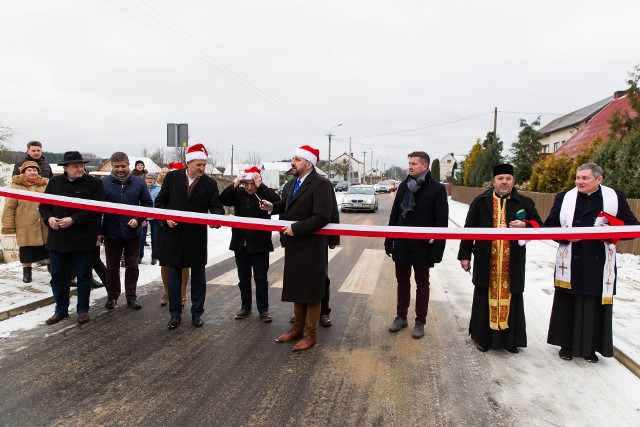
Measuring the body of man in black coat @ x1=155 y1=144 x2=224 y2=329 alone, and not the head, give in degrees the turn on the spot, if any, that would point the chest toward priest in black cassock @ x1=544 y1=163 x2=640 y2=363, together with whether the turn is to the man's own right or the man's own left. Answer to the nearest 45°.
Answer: approximately 45° to the man's own left

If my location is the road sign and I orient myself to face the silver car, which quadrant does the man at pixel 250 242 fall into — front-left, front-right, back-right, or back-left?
back-right

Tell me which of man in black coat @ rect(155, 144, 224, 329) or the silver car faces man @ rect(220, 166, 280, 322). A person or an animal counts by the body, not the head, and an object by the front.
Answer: the silver car

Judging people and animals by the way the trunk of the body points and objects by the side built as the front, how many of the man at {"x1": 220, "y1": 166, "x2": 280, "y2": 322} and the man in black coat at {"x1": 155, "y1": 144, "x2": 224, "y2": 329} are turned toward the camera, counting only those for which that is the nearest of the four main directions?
2

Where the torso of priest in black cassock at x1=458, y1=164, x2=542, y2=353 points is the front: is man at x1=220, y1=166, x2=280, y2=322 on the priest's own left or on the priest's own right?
on the priest's own right

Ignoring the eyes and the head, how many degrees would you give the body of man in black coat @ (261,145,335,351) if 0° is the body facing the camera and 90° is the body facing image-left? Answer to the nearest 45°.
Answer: approximately 45°

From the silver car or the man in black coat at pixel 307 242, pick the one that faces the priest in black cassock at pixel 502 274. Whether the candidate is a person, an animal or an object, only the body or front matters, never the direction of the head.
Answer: the silver car

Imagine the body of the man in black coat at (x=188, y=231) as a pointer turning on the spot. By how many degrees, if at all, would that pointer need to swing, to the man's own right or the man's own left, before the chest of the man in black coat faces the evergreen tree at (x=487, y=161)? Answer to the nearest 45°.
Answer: approximately 135° to the man's own left

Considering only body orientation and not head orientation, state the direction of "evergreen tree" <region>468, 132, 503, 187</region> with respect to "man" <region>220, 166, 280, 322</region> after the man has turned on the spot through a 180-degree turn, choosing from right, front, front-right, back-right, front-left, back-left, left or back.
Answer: front-right

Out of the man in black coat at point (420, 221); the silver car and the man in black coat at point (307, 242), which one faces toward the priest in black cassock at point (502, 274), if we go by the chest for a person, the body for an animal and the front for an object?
the silver car

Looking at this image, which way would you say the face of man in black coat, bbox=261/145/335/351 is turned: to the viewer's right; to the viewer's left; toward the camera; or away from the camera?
to the viewer's left
